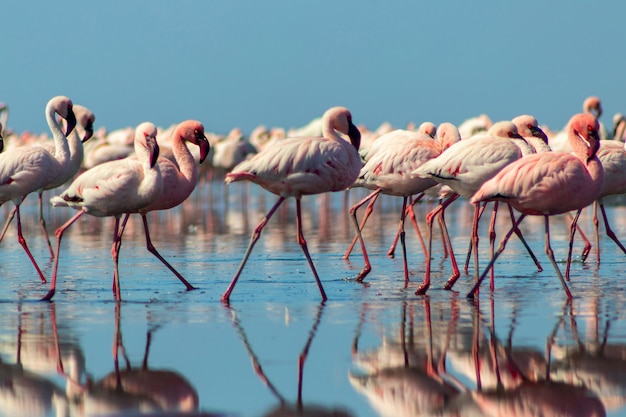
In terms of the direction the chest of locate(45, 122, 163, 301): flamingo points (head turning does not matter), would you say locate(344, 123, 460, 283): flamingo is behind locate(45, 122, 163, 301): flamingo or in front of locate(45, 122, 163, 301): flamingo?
in front

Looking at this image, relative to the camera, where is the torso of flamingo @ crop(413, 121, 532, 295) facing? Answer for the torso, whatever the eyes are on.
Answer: to the viewer's right

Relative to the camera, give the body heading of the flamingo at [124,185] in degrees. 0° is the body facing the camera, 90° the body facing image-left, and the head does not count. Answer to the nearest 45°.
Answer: approximately 270°

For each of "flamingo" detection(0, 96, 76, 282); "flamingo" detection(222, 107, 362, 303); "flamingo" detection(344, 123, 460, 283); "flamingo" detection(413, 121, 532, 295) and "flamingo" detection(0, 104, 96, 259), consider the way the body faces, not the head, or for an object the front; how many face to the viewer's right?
5

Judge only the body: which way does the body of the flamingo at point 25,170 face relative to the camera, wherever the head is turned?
to the viewer's right

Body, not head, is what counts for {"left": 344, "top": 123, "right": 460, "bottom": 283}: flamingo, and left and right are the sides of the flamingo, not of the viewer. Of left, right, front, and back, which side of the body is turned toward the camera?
right

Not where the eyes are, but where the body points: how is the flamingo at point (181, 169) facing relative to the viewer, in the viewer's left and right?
facing to the right of the viewer

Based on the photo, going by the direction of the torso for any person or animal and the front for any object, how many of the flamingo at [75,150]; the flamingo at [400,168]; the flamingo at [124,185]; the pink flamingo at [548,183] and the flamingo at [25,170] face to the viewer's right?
5

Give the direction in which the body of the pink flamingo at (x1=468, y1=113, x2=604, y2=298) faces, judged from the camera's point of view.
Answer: to the viewer's right

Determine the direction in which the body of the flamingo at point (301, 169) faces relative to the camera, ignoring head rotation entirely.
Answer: to the viewer's right

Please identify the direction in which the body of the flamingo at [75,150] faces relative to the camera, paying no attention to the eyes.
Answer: to the viewer's right

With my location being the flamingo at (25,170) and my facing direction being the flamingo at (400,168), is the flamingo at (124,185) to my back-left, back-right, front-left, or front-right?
front-right

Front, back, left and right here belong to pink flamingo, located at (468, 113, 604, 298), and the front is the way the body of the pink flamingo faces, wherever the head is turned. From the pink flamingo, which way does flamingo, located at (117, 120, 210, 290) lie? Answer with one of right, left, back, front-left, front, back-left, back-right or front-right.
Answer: back
